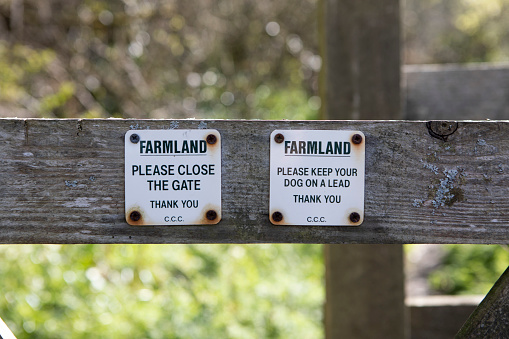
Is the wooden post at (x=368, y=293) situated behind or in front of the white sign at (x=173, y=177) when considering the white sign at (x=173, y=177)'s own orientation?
behind

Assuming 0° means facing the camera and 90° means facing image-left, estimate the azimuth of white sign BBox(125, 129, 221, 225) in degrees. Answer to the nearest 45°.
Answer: approximately 0°

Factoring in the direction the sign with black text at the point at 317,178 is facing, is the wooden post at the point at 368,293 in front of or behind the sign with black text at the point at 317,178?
behind

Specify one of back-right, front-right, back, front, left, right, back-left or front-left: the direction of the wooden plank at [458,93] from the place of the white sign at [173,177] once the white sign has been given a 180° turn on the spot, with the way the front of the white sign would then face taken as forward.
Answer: front-right

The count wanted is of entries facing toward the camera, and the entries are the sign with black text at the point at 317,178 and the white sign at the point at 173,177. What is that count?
2
